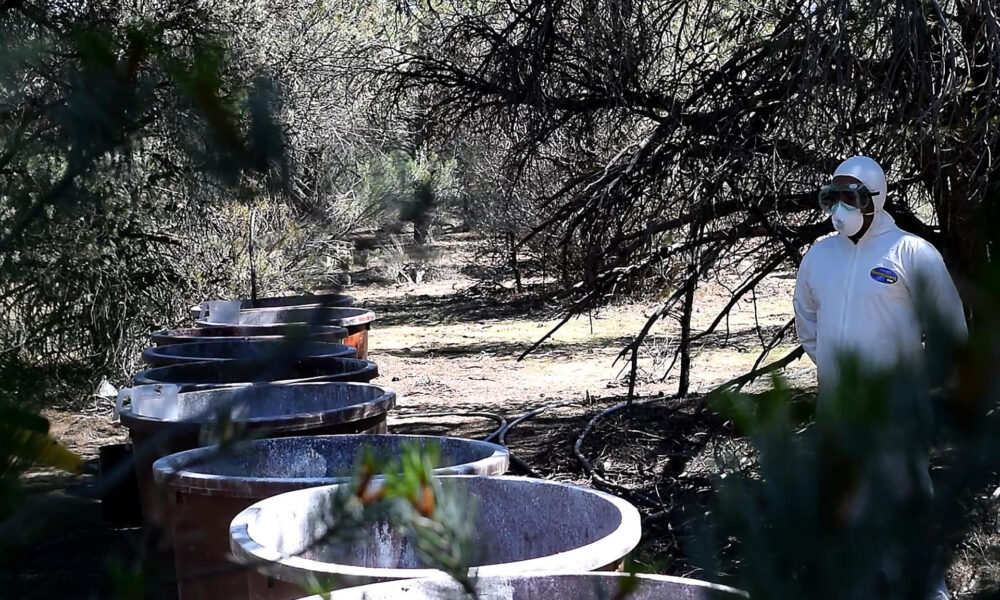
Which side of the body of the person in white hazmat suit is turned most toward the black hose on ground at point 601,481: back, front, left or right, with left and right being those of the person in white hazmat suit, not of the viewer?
right

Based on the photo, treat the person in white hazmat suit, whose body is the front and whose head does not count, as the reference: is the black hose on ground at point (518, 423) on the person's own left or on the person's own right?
on the person's own right

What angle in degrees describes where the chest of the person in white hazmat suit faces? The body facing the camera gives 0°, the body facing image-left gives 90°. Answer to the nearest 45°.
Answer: approximately 45°
